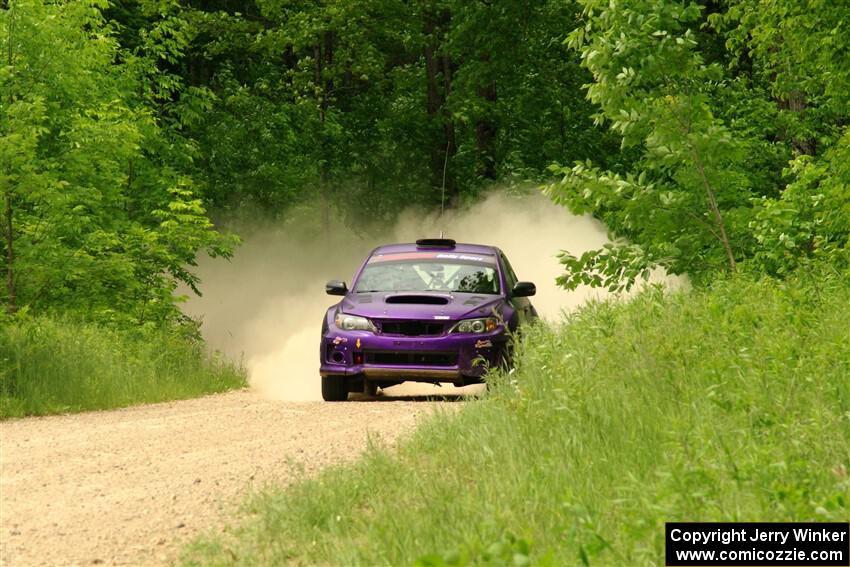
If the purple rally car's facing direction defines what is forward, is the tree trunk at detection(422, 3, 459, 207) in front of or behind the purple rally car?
behind

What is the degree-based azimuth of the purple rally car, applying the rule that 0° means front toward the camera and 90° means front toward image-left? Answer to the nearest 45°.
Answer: approximately 0°

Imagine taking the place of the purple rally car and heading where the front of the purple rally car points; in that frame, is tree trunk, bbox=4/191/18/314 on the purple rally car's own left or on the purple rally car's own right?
on the purple rally car's own right

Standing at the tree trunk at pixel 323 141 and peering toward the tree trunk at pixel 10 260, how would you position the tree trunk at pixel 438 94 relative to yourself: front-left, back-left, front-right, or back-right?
back-left

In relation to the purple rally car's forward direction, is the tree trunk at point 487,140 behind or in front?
behind

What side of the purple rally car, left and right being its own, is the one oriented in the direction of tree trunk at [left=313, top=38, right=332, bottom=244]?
back
